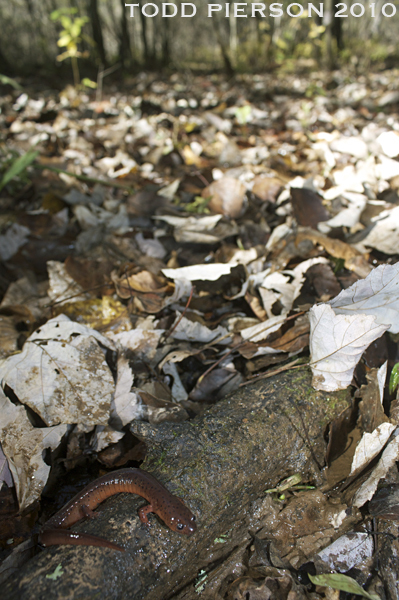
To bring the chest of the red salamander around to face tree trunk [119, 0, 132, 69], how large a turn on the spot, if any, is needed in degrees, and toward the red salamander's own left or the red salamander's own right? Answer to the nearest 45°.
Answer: approximately 135° to the red salamander's own left

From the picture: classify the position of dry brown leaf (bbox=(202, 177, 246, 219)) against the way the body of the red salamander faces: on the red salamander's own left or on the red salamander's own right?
on the red salamander's own left

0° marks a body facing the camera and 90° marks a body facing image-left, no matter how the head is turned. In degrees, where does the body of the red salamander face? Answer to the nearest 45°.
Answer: approximately 315°

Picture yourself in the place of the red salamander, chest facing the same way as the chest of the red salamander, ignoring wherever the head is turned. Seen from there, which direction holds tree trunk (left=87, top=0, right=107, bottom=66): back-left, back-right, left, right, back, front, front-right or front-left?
back-left
